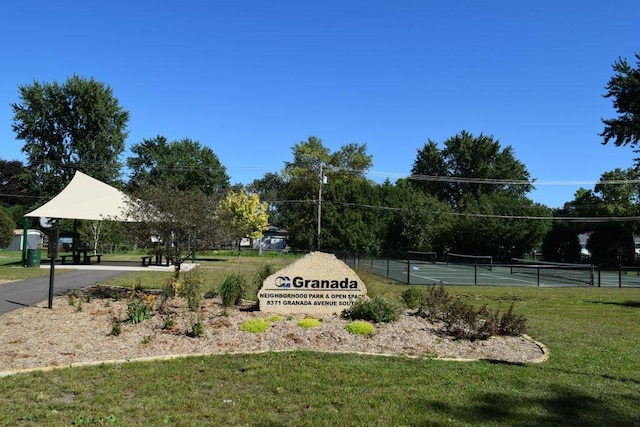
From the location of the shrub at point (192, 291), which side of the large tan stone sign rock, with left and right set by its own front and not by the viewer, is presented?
right

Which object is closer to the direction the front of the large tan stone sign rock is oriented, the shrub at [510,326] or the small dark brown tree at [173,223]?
the shrub

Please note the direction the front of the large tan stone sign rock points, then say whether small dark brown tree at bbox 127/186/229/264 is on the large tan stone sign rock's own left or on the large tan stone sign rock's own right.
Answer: on the large tan stone sign rock's own right

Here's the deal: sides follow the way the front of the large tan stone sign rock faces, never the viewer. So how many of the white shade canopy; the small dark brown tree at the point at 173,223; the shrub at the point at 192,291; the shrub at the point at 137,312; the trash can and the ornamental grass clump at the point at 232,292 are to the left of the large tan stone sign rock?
0

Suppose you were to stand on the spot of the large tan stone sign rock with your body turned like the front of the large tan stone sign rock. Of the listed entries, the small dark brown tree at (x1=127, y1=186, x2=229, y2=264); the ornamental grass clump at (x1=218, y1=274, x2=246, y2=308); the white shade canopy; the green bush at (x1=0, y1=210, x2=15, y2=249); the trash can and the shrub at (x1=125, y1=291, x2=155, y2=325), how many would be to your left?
0

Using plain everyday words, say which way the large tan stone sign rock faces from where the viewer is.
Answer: facing the viewer

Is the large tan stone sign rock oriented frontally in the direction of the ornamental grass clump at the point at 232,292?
no

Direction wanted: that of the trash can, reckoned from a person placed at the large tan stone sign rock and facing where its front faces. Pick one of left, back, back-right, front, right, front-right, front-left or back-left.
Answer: back-right

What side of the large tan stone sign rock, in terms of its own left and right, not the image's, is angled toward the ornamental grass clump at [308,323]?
front

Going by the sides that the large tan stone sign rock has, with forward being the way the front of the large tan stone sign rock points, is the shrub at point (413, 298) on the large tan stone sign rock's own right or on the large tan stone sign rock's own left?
on the large tan stone sign rock's own left

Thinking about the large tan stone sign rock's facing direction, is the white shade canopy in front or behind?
behind

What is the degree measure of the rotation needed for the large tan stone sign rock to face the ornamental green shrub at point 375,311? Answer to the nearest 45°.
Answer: approximately 45° to its left

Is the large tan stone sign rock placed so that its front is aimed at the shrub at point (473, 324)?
no

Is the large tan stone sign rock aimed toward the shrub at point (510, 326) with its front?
no

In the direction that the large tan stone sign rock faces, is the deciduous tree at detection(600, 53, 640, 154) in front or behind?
behind

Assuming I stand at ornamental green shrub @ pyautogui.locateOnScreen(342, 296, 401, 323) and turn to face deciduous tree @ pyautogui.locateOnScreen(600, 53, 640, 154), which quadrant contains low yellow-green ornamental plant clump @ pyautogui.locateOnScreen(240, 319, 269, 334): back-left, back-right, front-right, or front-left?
back-left

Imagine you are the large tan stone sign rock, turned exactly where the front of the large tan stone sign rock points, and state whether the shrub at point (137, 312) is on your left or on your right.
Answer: on your right
